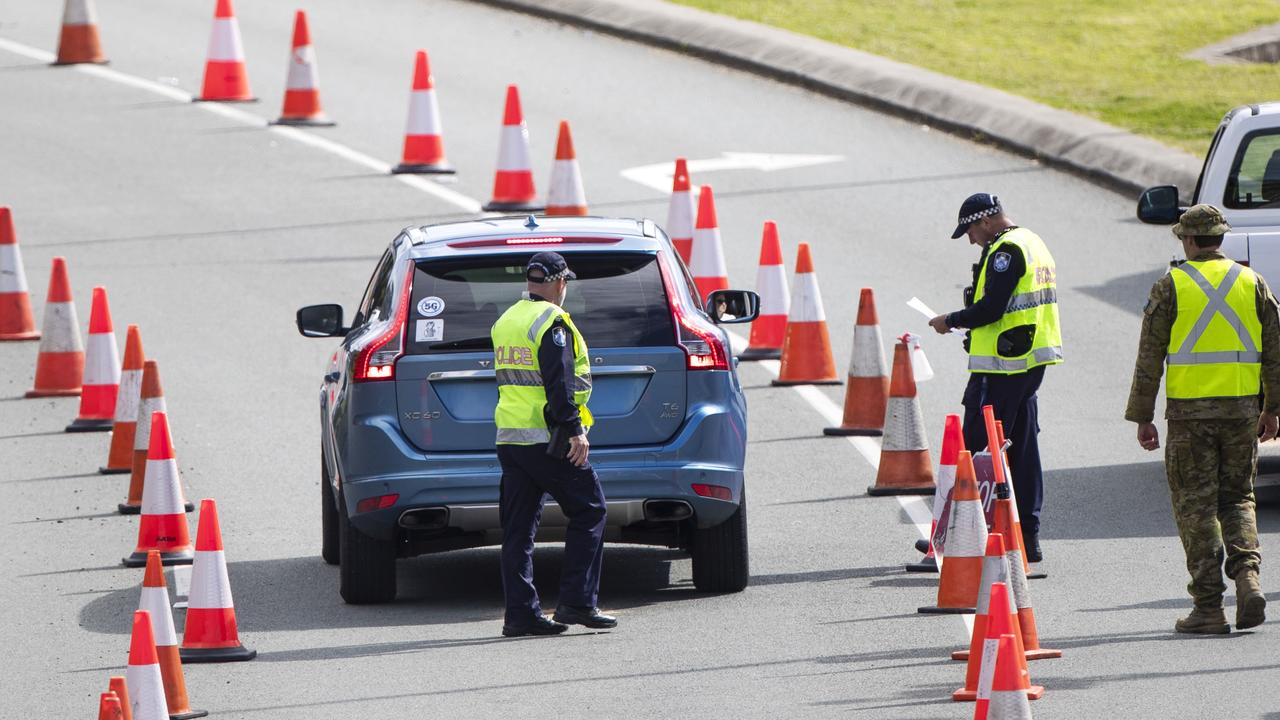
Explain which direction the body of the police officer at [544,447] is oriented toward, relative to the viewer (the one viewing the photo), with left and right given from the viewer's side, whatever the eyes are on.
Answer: facing away from the viewer and to the right of the viewer

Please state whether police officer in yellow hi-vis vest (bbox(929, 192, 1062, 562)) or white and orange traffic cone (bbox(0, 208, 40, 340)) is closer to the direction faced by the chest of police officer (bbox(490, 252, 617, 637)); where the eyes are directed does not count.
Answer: the police officer in yellow hi-vis vest

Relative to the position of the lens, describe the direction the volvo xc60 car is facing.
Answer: facing away from the viewer

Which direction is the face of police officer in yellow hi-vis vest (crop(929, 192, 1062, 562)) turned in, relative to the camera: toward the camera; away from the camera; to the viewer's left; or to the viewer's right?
to the viewer's left

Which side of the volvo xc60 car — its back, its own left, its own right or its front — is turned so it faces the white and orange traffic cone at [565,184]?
front

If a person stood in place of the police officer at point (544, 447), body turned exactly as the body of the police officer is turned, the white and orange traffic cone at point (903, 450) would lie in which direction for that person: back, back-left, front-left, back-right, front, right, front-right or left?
front
